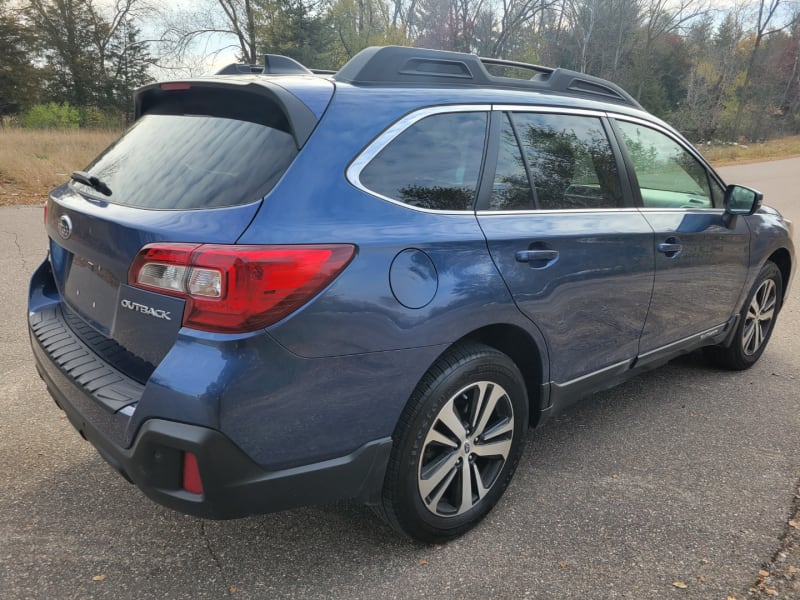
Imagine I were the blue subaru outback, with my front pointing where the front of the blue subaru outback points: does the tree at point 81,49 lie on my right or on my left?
on my left

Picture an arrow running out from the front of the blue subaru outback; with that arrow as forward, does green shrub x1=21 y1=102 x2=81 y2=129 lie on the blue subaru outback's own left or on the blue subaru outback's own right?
on the blue subaru outback's own left

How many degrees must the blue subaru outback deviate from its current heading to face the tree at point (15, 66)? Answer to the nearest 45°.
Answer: approximately 90° to its left

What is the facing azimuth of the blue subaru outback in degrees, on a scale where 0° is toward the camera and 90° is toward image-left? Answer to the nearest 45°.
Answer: approximately 225°
